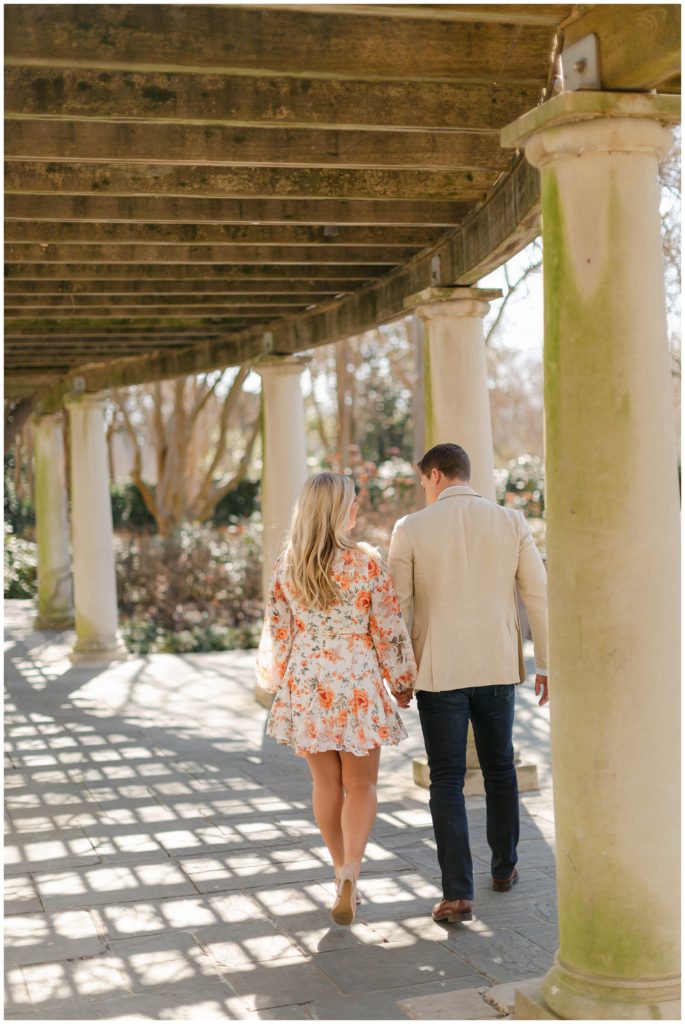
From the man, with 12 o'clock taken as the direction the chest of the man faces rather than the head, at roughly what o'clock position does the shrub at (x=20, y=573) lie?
The shrub is roughly at 11 o'clock from the man.

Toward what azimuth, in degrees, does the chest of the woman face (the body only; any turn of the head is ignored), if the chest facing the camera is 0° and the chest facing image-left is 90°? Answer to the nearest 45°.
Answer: approximately 180°

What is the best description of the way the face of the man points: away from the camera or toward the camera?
away from the camera

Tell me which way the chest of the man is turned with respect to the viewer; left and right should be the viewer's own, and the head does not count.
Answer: facing away from the viewer

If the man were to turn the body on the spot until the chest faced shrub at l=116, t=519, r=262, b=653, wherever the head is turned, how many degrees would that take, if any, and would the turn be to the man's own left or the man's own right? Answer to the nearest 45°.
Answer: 0° — they already face it

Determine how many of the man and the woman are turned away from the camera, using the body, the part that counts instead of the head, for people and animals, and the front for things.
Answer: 2

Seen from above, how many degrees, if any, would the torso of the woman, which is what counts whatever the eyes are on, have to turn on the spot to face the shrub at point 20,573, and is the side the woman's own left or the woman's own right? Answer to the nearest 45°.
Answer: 0° — they already face it

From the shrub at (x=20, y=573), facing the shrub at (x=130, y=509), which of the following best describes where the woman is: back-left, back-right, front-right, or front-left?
back-right
